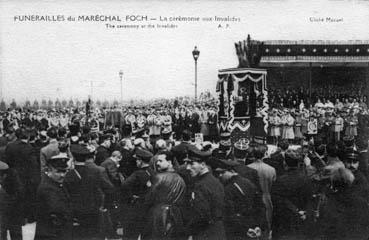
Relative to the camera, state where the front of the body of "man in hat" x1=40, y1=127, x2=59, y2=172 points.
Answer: away from the camera

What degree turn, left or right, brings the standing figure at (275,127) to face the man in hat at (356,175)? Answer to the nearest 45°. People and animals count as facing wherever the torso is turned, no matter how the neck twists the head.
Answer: approximately 45° to its left

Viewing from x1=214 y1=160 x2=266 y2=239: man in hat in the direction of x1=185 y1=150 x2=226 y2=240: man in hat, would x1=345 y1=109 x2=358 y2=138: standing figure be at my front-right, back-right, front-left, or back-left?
back-right

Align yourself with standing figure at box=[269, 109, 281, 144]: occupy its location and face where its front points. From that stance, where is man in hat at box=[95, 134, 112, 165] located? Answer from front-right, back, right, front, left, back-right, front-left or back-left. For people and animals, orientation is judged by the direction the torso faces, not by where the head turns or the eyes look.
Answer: front-right

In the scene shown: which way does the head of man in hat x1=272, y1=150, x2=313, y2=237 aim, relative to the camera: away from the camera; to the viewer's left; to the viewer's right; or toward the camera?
away from the camera

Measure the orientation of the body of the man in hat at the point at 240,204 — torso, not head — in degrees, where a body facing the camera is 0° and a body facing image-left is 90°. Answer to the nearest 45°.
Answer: approximately 135°
